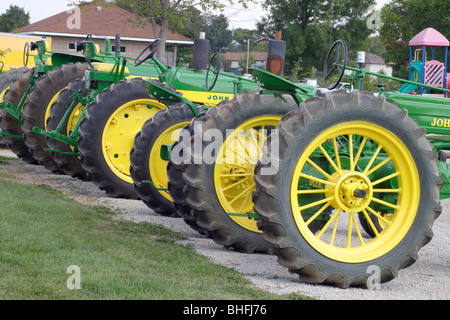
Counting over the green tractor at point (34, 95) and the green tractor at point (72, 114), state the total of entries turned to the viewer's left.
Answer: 0

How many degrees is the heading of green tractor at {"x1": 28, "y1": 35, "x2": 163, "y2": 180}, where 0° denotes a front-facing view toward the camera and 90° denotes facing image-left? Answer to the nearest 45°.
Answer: approximately 225°

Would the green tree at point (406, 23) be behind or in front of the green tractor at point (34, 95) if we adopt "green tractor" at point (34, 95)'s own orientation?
in front

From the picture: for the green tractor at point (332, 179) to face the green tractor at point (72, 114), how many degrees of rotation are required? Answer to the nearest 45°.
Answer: approximately 90° to its left

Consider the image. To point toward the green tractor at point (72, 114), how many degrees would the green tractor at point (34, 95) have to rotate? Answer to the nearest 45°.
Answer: approximately 135° to its right

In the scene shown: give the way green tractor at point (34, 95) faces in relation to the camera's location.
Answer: facing away from the viewer and to the right of the viewer

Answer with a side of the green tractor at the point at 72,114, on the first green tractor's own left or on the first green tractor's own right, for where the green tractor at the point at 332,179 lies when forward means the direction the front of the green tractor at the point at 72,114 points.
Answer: on the first green tractor's own right

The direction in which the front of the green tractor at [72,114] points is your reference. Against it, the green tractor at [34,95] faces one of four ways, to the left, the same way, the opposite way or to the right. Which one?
the same way

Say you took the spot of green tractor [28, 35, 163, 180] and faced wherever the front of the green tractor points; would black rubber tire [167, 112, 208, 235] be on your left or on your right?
on your right

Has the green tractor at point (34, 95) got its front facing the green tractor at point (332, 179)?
no

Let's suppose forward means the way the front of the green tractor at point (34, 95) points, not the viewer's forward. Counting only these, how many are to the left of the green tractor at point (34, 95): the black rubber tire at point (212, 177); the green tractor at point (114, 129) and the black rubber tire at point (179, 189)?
0

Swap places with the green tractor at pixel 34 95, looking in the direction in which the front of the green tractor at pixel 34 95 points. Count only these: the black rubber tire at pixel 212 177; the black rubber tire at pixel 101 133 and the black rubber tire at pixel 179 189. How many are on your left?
0

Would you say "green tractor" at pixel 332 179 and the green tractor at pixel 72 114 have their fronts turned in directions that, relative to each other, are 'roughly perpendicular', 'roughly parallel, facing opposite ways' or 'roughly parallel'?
roughly parallel

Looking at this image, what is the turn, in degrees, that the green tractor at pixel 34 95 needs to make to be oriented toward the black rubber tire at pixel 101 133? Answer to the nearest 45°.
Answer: approximately 135° to its right

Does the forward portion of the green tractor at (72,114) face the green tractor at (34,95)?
no

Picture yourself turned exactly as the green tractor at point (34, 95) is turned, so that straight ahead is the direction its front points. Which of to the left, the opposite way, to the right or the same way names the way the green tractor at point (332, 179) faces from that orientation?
the same way

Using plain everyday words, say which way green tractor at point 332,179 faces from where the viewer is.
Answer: facing away from the viewer and to the right of the viewer

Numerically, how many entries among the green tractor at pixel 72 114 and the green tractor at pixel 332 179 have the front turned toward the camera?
0
